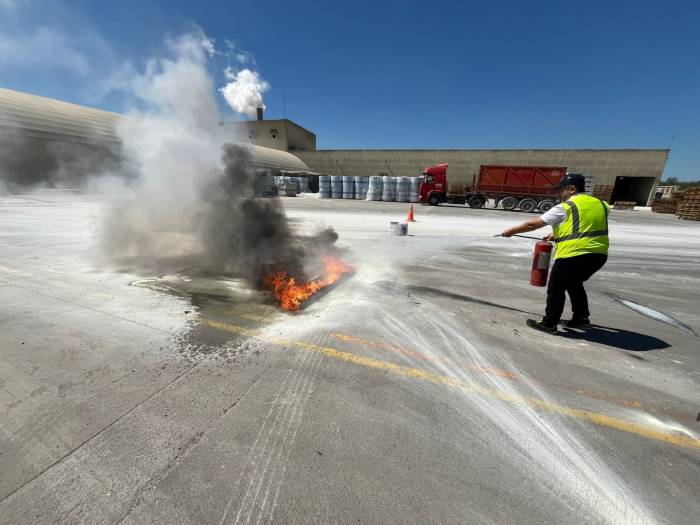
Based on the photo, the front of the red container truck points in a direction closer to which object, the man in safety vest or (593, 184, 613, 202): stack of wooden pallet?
the man in safety vest

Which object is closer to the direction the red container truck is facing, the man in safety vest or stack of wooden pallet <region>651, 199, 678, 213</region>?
the man in safety vest

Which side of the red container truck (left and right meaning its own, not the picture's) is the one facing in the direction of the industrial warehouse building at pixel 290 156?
front

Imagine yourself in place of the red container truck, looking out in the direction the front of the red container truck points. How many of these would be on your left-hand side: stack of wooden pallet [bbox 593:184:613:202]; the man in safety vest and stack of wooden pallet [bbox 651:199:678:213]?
1

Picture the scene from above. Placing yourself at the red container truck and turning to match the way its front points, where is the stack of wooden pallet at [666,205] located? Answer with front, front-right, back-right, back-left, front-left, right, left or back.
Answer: back-right

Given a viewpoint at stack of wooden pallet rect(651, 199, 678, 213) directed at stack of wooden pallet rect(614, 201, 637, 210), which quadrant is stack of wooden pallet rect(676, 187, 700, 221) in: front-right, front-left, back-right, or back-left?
back-left

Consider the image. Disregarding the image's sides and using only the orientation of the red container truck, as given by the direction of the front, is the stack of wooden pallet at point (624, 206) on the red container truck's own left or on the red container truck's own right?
on the red container truck's own right

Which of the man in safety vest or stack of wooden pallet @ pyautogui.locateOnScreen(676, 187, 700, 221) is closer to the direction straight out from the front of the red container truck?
the man in safety vest

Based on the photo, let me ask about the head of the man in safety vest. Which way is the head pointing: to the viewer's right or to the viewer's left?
to the viewer's left

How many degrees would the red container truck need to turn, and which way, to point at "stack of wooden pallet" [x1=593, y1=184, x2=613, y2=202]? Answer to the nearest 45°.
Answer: approximately 135° to its right

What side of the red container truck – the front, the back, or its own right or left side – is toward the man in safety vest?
left

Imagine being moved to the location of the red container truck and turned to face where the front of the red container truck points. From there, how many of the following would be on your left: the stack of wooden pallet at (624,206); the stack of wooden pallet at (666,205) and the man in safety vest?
1

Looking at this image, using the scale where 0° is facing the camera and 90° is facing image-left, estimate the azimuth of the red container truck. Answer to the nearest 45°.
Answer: approximately 90°

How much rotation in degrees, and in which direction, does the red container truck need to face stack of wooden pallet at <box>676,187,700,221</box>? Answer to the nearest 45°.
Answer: approximately 180°
